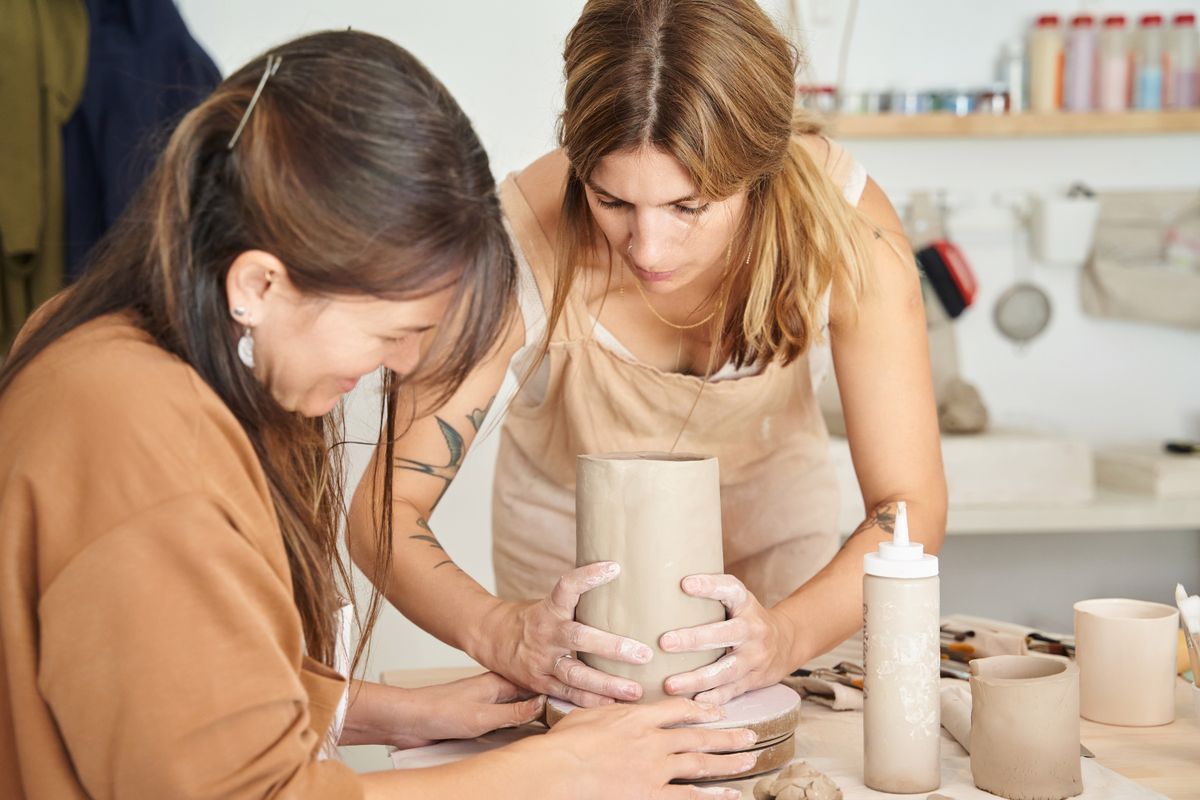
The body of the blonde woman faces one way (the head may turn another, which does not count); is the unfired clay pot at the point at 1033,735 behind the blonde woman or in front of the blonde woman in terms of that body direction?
in front

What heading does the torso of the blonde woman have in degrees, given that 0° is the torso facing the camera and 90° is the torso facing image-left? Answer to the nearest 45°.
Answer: approximately 0°

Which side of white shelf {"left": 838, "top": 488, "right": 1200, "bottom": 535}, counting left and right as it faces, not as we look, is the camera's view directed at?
front

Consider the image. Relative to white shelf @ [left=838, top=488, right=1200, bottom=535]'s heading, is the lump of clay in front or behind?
in front

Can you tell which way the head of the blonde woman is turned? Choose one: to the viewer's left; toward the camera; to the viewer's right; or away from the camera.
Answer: toward the camera

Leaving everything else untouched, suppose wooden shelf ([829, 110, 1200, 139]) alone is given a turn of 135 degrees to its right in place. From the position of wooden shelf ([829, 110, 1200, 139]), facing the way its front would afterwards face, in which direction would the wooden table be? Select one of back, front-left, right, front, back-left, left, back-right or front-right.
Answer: back-left

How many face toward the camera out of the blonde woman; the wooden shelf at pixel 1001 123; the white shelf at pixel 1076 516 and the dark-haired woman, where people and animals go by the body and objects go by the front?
3

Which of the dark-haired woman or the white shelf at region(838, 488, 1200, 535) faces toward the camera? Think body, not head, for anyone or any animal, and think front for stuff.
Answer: the white shelf

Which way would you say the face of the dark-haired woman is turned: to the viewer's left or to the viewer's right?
to the viewer's right

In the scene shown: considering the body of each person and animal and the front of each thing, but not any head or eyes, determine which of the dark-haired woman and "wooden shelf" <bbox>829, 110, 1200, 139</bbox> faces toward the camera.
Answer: the wooden shelf

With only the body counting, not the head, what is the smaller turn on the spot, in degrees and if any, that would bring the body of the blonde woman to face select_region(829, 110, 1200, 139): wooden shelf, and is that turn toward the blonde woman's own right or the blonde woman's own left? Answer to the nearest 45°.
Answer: approximately 135° to the blonde woman's own left

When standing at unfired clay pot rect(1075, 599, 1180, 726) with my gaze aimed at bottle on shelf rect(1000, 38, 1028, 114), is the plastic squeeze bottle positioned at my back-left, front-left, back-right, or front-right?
back-left

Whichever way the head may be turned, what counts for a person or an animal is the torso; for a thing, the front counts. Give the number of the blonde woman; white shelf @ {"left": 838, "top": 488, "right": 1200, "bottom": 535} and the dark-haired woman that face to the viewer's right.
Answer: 1

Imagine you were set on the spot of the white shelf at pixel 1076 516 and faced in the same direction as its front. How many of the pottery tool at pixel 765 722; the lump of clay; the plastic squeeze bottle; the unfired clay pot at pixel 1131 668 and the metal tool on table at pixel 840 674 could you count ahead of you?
5

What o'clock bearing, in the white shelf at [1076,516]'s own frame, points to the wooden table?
The wooden table is roughly at 12 o'clock from the white shelf.

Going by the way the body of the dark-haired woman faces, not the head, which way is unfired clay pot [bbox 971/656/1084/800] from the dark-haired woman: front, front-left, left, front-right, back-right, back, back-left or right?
front

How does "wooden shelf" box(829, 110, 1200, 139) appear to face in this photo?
toward the camera
